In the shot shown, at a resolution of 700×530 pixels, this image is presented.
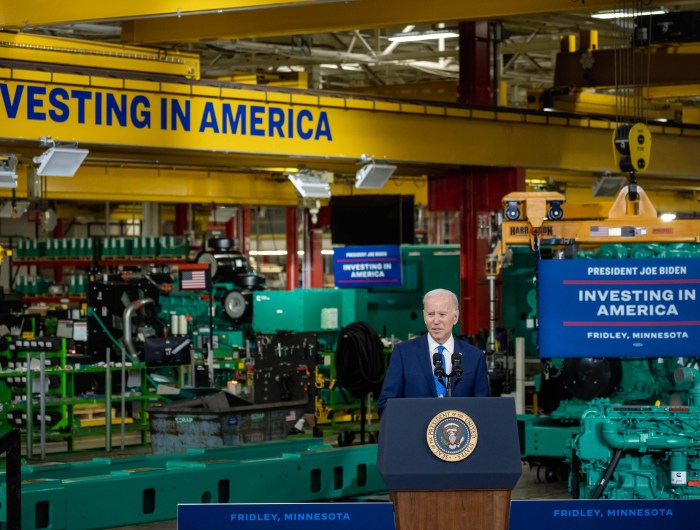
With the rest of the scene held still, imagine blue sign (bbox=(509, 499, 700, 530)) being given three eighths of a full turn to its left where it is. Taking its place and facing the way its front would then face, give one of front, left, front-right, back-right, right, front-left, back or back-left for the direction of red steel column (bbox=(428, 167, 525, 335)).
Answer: front-left

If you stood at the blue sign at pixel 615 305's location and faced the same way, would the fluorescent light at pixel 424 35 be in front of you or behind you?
behind

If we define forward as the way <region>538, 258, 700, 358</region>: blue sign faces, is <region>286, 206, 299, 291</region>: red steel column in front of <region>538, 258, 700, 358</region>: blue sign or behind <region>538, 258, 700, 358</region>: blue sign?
behind

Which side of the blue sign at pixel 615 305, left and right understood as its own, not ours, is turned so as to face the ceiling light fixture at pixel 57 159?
right

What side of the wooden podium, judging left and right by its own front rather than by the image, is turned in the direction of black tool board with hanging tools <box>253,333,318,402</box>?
back
